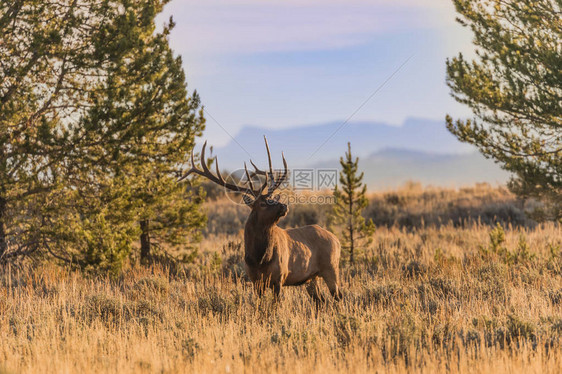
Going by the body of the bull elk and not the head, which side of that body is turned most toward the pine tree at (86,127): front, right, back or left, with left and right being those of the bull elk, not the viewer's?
right

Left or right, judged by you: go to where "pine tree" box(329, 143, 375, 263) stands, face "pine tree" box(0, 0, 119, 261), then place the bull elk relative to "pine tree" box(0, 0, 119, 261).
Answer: left

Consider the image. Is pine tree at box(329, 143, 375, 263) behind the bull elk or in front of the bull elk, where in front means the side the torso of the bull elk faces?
behind

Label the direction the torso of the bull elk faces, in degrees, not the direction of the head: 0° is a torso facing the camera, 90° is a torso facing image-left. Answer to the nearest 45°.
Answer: approximately 45°

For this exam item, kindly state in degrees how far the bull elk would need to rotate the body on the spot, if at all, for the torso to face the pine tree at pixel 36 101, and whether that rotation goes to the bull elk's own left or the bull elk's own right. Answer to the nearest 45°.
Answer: approximately 90° to the bull elk's own right
